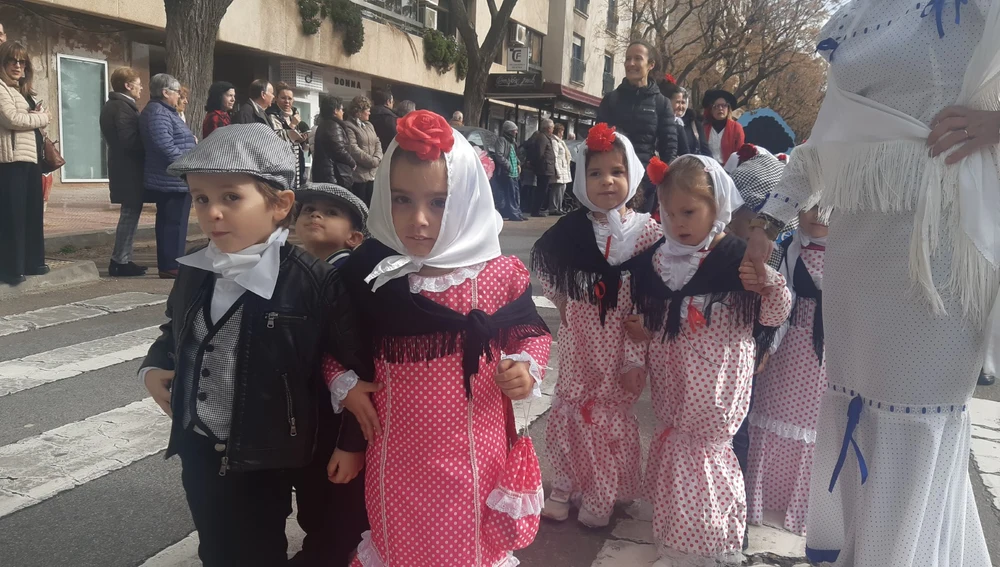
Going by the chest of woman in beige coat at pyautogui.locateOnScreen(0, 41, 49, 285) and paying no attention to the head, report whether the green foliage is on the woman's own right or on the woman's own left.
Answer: on the woman's own left

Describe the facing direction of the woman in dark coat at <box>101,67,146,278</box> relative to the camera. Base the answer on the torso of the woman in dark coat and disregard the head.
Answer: to the viewer's right

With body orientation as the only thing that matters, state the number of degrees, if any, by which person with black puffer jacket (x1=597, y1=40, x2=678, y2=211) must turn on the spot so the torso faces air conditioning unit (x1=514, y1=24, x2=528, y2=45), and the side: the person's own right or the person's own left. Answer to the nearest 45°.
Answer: approximately 135° to the person's own right

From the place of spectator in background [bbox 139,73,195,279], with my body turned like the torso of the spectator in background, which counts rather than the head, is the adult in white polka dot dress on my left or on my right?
on my right

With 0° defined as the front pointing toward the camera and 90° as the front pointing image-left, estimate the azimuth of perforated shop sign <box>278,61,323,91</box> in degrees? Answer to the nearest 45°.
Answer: approximately 315°

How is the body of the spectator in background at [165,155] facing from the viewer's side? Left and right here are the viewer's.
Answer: facing to the right of the viewer

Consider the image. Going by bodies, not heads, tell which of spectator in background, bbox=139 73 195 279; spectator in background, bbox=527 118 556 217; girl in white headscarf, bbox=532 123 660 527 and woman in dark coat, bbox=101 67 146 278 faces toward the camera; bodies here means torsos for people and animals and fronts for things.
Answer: the girl in white headscarf
